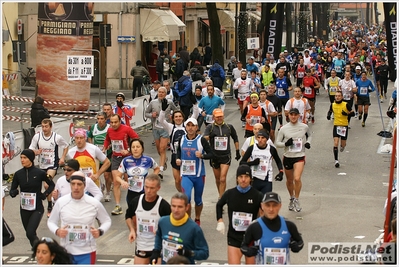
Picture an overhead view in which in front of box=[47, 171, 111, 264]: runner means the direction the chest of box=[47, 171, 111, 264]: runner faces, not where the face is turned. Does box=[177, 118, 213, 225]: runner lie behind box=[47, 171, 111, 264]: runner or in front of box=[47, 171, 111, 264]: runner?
behind

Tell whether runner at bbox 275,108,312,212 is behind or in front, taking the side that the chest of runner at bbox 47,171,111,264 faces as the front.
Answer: behind

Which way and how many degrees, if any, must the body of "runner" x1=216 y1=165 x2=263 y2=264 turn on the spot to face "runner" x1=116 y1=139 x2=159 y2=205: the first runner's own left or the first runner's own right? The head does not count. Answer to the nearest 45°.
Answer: approximately 135° to the first runner's own right

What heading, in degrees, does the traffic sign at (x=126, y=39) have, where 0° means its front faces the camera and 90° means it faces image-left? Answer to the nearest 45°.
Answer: approximately 0°

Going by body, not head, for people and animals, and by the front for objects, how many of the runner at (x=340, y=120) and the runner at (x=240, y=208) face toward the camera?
2

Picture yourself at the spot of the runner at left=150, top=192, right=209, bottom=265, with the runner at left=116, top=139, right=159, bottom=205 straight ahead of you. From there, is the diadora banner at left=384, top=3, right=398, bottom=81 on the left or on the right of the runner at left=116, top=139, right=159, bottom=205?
right

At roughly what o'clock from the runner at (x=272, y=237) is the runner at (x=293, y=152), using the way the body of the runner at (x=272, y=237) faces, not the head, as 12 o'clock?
the runner at (x=293, y=152) is roughly at 6 o'clock from the runner at (x=272, y=237).

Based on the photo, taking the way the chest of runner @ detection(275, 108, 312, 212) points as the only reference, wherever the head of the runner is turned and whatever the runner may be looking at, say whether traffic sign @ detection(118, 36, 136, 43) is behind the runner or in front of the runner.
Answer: behind
